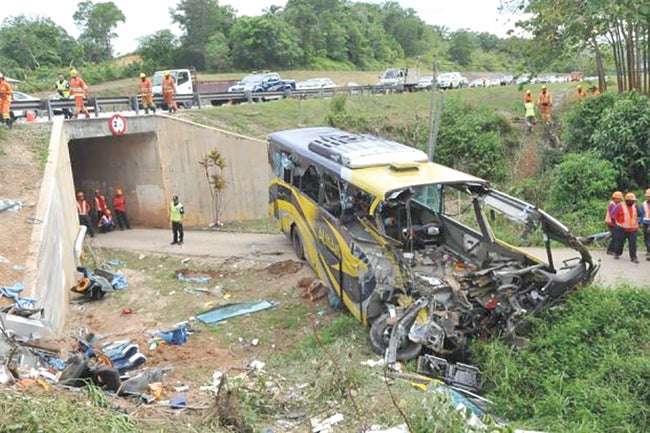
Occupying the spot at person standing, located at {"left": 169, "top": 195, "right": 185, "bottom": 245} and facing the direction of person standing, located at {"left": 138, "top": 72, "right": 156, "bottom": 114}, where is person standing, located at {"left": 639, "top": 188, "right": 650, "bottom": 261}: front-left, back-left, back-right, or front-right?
back-right

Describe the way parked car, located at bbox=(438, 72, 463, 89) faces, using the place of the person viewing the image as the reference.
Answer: facing the viewer and to the left of the viewer

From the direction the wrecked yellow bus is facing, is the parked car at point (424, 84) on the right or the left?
on its left

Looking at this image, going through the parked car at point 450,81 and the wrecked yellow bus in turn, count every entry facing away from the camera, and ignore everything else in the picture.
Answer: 0

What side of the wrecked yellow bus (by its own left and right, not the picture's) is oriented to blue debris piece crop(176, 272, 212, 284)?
back

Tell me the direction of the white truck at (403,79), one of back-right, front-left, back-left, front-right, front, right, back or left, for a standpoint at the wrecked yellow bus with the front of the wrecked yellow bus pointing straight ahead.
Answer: back-left

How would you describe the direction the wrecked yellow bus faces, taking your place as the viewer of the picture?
facing the viewer and to the right of the viewer

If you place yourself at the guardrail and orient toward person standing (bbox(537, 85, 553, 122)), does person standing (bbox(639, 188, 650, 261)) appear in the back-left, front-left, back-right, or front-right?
front-right

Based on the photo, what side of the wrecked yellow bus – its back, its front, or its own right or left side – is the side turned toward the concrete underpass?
back

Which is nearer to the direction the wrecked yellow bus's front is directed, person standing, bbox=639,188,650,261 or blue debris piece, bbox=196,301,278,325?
the person standing

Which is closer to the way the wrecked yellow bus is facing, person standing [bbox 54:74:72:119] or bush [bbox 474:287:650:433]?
the bush

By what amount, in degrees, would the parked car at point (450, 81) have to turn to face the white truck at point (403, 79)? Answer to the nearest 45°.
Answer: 0° — it already faces it

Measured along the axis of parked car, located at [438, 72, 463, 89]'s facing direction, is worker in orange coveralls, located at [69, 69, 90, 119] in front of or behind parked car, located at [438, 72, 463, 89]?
in front
